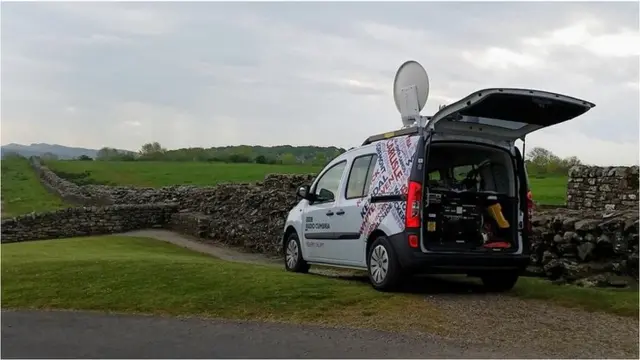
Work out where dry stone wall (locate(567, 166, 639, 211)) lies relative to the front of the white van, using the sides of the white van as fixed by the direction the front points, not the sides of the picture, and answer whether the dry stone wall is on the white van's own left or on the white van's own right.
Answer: on the white van's own right

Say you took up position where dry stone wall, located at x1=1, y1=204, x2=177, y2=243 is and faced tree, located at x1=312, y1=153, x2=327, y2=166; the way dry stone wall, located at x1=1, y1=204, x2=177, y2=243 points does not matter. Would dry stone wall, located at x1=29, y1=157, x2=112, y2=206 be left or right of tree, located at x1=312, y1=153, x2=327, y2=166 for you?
left

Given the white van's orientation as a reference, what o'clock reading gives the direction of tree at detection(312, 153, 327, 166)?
The tree is roughly at 1 o'clock from the white van.

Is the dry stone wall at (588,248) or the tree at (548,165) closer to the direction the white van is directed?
the tree

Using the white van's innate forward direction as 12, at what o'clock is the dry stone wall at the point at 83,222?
The dry stone wall is roughly at 12 o'clock from the white van.

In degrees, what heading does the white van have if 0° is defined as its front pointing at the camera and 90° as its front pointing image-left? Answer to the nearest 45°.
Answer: approximately 135°

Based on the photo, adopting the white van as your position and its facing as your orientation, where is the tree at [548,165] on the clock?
The tree is roughly at 2 o'clock from the white van.

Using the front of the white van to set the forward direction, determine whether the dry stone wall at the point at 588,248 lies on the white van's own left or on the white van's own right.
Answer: on the white van's own right
